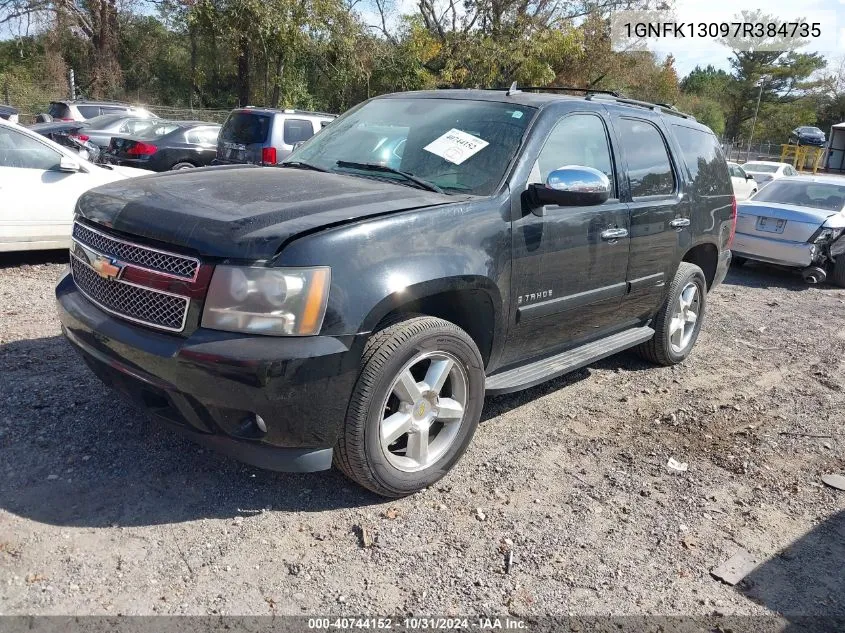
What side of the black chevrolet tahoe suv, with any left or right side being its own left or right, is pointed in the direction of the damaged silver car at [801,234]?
back

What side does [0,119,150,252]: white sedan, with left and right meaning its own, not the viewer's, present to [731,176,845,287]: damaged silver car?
front

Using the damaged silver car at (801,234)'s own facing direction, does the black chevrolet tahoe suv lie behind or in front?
behind

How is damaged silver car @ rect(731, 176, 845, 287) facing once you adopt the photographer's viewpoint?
facing away from the viewer and to the right of the viewer

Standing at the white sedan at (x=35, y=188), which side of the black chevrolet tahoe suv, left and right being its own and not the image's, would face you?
right

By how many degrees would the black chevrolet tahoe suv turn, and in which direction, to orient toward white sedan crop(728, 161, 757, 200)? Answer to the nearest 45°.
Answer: approximately 180°

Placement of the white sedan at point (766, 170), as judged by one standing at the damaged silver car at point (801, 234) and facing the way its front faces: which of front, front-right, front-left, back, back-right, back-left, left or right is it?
front-left

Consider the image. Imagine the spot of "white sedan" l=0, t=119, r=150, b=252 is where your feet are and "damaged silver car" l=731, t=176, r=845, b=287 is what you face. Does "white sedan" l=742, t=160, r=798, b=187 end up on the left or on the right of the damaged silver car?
left

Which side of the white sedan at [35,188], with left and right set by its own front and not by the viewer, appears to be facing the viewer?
right

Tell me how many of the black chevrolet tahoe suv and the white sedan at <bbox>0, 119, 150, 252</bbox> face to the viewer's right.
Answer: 1

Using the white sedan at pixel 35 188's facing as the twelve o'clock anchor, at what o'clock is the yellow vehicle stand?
The yellow vehicle stand is roughly at 11 o'clock from the white sedan.

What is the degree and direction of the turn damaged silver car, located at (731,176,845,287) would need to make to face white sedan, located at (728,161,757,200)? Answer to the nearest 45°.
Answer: approximately 45° to its left
